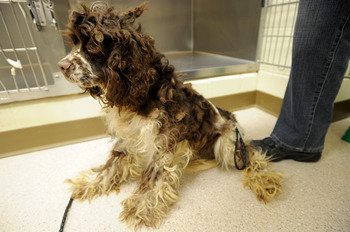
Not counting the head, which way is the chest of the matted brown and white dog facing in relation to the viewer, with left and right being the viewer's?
facing the viewer and to the left of the viewer
